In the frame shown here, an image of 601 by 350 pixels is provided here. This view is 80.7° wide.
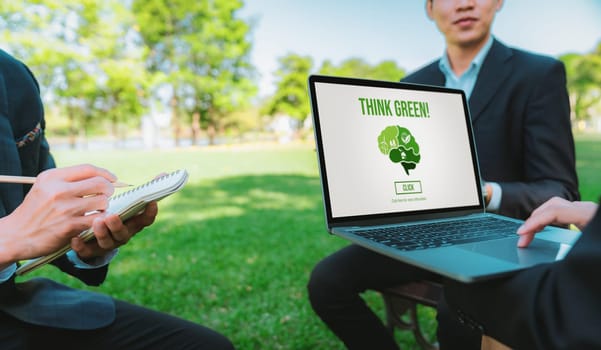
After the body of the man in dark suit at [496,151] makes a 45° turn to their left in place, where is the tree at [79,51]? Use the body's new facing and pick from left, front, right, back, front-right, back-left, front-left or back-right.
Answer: back-right

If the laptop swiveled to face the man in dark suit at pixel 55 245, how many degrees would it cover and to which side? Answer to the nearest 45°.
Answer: approximately 90° to its right

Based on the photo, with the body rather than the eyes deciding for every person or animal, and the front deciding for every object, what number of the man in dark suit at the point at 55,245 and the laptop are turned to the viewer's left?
0

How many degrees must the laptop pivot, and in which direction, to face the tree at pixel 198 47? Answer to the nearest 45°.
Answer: approximately 180°

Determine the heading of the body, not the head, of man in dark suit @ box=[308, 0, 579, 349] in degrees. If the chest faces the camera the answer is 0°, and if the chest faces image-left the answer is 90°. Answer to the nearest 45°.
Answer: approximately 45°
